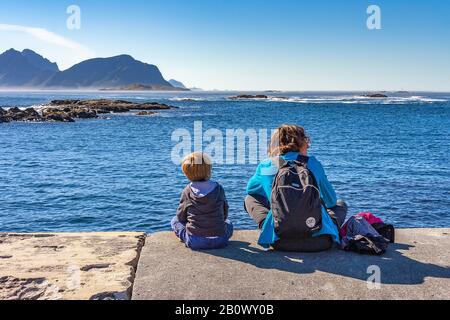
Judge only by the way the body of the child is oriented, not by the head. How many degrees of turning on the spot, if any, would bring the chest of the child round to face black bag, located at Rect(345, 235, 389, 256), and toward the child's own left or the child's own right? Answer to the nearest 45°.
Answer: approximately 90° to the child's own right

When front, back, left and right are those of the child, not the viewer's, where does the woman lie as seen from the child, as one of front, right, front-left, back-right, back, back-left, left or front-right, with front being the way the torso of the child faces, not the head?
right

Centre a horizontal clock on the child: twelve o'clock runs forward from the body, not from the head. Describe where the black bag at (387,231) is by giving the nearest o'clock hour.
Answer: The black bag is roughly at 3 o'clock from the child.

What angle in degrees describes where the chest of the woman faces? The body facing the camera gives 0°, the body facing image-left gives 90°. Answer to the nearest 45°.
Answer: approximately 180°

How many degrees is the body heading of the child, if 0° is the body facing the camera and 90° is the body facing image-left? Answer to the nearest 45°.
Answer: approximately 180°

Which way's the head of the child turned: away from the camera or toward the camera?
away from the camera

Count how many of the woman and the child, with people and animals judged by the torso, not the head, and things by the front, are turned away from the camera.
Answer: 2

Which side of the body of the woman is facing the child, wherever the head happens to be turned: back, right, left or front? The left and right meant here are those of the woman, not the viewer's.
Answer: left
